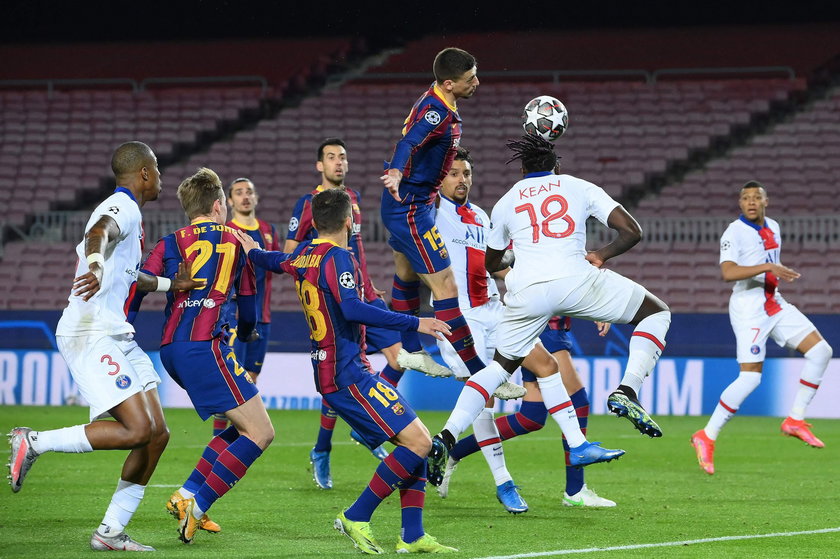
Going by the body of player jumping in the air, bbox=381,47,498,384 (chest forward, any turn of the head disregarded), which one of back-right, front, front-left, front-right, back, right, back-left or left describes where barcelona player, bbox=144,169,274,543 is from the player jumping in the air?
back-right

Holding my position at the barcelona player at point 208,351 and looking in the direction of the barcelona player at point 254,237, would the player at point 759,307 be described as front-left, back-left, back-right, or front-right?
front-right

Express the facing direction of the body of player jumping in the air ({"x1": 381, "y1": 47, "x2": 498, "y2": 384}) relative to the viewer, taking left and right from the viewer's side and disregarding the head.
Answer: facing to the right of the viewer

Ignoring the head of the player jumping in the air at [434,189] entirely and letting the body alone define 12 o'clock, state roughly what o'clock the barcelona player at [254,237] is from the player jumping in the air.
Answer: The barcelona player is roughly at 8 o'clock from the player jumping in the air.

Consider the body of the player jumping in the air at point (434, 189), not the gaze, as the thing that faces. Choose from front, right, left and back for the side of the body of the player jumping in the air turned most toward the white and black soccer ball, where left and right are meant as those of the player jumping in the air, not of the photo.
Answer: front

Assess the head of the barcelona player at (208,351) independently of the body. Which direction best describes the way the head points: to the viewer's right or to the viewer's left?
to the viewer's right

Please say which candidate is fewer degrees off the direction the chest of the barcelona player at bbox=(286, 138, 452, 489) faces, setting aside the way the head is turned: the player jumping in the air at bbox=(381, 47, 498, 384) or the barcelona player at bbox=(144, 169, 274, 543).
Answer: the player jumping in the air

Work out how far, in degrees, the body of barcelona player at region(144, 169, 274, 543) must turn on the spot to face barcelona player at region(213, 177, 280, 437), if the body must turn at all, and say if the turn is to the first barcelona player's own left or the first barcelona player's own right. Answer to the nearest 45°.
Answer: approximately 45° to the first barcelona player's own left

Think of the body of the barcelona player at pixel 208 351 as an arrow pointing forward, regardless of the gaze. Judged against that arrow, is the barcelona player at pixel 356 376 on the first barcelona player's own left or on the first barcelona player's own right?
on the first barcelona player's own right

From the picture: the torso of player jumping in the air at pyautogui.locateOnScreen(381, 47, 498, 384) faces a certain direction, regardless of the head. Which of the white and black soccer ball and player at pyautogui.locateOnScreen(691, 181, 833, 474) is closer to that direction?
the white and black soccer ball

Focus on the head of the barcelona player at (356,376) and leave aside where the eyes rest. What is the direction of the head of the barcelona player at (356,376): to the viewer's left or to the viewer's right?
to the viewer's right

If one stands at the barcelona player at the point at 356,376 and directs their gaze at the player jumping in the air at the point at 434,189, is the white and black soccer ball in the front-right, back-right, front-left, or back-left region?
front-right
